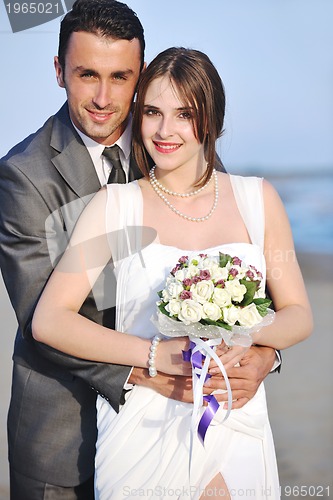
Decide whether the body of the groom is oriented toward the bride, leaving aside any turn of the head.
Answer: yes

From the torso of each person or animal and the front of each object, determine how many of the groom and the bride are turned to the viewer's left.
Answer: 0

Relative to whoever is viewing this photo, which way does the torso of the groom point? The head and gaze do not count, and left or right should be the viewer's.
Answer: facing the viewer and to the right of the viewer

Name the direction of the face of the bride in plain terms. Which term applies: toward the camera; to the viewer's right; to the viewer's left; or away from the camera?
toward the camera

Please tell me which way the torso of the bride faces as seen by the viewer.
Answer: toward the camera

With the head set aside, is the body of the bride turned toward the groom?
no

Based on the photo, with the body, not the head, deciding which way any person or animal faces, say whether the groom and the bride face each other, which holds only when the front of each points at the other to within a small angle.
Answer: no
